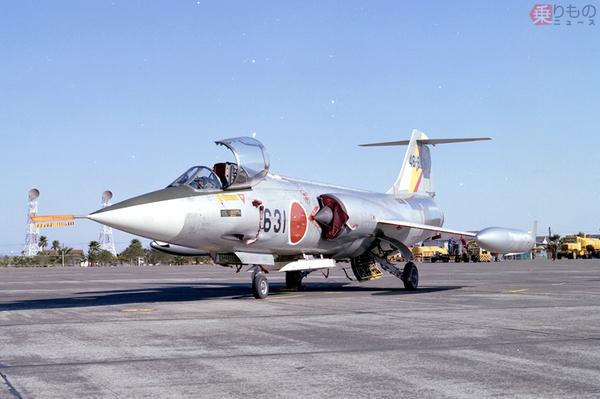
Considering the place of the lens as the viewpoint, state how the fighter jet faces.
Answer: facing the viewer and to the left of the viewer
